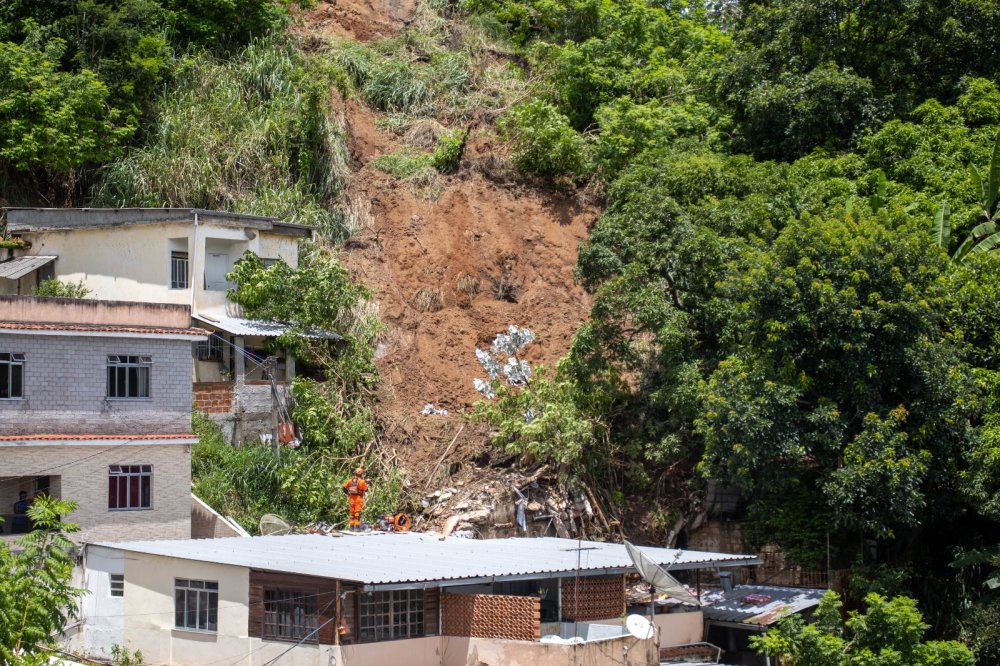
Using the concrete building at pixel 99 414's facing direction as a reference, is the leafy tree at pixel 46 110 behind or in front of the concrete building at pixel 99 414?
behind

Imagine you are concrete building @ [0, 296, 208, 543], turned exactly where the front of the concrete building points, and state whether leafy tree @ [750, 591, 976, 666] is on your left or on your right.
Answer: on your left

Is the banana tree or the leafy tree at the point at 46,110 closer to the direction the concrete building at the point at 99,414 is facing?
the banana tree

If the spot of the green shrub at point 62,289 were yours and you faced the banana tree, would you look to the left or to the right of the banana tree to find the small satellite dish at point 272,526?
right

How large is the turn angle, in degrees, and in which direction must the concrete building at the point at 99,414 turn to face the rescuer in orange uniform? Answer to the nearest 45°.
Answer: approximately 90° to its left

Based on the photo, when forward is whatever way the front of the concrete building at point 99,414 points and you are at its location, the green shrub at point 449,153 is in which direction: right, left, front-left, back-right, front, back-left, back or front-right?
back-left

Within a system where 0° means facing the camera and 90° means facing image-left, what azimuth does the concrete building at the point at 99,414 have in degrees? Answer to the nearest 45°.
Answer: approximately 0°

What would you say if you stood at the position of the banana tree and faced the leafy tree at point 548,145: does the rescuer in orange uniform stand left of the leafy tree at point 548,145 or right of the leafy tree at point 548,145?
left

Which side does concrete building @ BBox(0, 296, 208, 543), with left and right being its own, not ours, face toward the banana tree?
left
